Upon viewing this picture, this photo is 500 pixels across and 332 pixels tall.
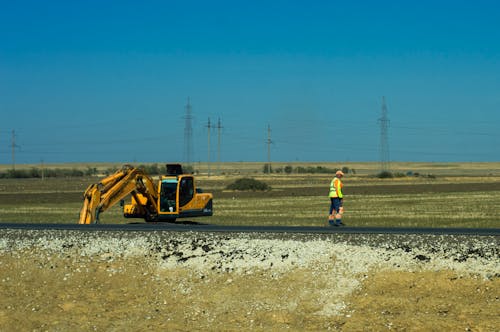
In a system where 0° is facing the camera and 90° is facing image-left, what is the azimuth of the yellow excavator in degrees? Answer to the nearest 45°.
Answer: approximately 45°
